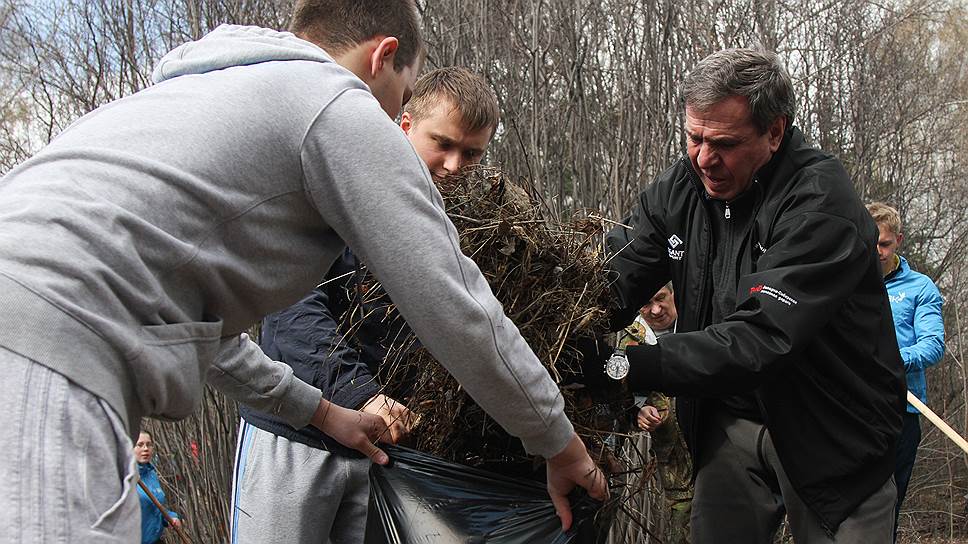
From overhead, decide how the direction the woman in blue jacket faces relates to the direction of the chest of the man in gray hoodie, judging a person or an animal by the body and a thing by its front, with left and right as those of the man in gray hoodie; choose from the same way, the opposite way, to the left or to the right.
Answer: to the right

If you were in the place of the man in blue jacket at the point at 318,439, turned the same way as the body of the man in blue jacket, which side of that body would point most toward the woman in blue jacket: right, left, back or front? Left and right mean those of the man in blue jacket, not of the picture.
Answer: back

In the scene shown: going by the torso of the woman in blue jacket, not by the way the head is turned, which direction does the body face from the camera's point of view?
toward the camera

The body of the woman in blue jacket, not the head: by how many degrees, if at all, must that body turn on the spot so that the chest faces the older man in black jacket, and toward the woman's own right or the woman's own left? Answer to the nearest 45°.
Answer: approximately 45° to the woman's own left

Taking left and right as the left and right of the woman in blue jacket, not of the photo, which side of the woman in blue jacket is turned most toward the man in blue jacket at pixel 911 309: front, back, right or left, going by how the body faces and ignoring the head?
front

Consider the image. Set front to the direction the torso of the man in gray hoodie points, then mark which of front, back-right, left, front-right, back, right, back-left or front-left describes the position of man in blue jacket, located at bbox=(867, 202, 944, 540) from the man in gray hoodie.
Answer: front-left

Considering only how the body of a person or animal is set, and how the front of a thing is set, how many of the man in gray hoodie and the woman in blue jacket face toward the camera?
1

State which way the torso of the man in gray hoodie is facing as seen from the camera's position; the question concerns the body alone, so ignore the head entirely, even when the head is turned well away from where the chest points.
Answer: to the viewer's right

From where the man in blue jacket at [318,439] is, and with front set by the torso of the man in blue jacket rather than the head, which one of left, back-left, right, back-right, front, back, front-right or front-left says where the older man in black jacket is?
front-left

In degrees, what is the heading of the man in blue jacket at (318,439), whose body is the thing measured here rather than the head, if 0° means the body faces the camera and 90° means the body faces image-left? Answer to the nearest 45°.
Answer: approximately 315°

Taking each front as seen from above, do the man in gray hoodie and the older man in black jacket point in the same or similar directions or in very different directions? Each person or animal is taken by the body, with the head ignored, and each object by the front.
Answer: very different directions

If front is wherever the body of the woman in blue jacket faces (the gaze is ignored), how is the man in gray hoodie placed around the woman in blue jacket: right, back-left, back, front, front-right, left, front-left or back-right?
front

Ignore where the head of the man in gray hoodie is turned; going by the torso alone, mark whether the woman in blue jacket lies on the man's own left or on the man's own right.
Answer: on the man's own left

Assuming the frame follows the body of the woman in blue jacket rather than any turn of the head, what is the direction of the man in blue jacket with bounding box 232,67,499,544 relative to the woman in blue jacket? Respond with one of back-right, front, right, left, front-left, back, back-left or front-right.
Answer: front
